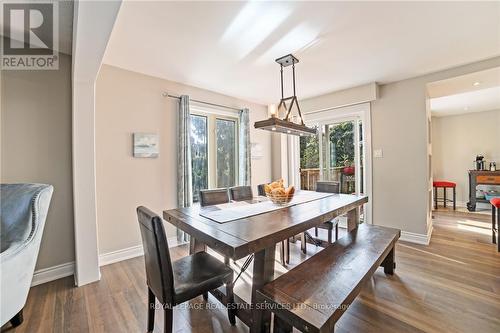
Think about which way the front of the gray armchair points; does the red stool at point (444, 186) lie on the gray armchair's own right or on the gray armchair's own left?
on the gray armchair's own left

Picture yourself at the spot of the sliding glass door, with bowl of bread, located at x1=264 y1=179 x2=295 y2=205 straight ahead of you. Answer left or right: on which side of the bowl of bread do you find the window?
right

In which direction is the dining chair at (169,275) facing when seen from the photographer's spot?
facing away from the viewer and to the right of the viewer

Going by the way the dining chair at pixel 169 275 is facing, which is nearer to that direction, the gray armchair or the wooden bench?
the wooden bench

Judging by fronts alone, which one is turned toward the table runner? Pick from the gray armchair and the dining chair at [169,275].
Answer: the dining chair

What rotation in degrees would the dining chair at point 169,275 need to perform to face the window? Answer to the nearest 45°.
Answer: approximately 45° to its left

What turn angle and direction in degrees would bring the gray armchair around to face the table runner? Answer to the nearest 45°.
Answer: approximately 90° to its left
